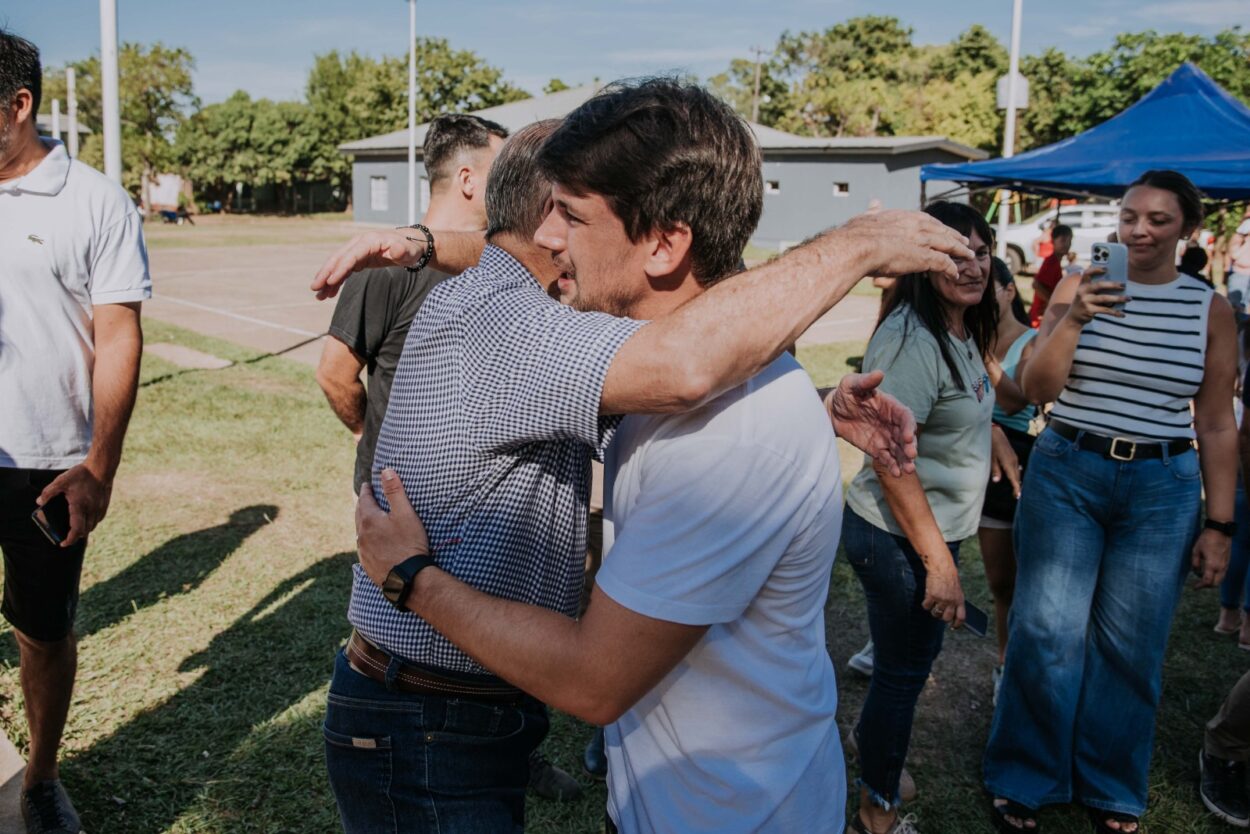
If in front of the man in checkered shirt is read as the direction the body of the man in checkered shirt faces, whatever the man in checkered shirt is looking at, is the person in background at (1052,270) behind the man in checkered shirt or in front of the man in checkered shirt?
in front

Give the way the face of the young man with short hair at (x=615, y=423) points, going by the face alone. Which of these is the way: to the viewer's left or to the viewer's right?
to the viewer's left

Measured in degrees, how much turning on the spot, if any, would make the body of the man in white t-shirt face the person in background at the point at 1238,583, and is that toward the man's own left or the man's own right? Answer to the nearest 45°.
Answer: approximately 135° to the man's own right

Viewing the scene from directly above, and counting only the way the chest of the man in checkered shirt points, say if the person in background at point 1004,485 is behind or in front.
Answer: in front

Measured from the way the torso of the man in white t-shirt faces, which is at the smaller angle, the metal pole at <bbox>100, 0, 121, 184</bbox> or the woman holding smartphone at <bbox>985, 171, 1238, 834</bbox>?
the metal pole

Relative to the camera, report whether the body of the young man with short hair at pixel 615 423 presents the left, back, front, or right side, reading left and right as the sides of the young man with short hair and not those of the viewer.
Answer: left

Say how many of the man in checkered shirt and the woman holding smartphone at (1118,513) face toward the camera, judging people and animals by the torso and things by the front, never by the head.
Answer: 1

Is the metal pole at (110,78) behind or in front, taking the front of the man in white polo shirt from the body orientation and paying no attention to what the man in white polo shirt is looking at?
behind

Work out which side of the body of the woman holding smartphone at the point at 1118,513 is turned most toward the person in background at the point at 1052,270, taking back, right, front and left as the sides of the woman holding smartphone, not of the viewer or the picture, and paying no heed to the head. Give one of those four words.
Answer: back

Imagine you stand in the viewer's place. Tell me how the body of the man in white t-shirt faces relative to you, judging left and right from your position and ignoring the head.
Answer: facing to the left of the viewer

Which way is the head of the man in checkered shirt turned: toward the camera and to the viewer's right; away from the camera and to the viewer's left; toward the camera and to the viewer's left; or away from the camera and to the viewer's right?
away from the camera and to the viewer's right

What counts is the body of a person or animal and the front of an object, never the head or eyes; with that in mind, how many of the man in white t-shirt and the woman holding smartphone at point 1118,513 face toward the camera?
1
